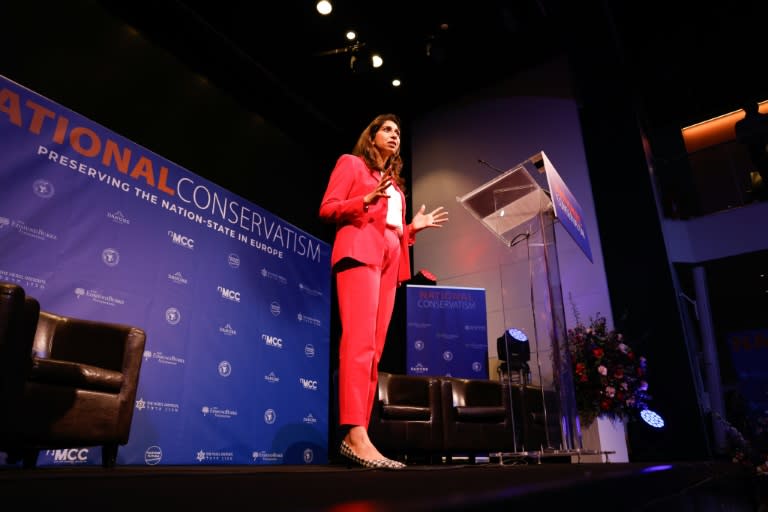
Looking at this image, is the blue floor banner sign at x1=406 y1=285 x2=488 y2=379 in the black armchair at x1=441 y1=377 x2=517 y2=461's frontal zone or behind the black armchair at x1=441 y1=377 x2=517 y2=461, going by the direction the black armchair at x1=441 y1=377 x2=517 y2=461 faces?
behind

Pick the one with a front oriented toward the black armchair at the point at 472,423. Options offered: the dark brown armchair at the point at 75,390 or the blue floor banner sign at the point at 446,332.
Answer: the blue floor banner sign

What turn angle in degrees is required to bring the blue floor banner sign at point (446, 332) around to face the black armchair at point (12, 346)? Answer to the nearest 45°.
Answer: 0° — it already faces it

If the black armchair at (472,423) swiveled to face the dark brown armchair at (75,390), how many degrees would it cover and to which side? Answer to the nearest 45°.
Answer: approximately 45° to its right

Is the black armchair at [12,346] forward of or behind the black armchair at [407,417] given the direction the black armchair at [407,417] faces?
forward

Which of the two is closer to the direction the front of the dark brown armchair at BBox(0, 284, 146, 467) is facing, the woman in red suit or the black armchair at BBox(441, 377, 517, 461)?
the woman in red suit

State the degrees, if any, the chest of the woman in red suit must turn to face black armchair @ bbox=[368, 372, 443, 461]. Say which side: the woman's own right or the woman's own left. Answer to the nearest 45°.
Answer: approximately 135° to the woman's own left

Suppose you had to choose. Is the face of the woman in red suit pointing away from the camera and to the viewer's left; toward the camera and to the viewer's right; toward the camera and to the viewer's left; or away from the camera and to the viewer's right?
toward the camera and to the viewer's right

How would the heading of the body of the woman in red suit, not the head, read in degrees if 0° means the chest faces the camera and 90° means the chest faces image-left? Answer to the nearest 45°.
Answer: approximately 315°
